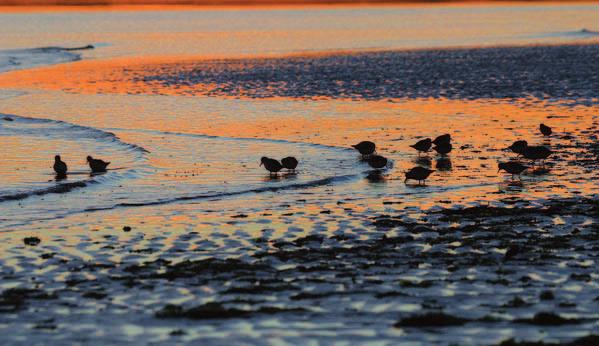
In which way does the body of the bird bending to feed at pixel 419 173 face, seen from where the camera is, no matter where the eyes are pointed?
to the viewer's left

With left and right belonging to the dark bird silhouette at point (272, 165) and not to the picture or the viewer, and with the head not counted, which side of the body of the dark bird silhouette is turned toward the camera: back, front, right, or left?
left

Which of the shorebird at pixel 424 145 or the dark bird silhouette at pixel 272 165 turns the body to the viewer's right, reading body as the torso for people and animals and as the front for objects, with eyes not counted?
the shorebird

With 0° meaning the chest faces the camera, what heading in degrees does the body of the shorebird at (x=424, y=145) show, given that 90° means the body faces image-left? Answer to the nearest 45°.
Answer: approximately 270°

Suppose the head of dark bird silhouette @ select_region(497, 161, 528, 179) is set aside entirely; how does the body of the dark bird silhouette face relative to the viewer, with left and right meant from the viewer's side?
facing to the left of the viewer

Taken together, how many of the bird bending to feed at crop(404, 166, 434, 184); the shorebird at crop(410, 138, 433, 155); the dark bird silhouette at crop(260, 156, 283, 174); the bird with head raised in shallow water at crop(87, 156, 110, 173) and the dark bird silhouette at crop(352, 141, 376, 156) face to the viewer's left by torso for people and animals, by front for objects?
3
